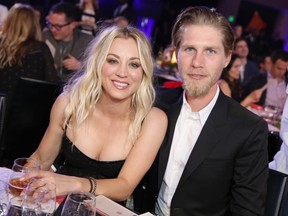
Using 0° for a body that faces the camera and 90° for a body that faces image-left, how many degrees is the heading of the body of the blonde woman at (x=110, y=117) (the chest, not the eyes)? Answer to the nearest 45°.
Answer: approximately 0°

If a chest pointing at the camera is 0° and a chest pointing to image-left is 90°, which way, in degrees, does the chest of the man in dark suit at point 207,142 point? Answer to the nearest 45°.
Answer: approximately 45°

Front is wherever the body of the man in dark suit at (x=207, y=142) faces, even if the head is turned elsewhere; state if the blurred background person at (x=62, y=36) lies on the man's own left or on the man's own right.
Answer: on the man's own right

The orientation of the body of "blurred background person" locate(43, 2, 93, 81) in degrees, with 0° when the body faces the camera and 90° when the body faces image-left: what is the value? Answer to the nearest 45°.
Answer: approximately 45°

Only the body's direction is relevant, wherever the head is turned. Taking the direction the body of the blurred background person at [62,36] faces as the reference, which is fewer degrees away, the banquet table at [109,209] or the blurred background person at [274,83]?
the banquet table
